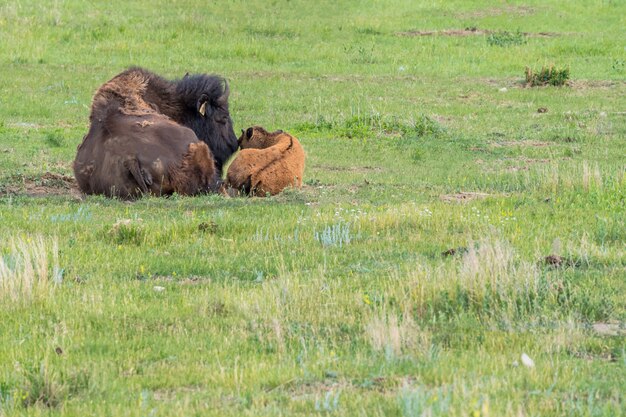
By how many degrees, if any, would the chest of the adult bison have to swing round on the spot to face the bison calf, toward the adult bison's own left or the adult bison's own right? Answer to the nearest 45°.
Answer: approximately 45° to the adult bison's own right

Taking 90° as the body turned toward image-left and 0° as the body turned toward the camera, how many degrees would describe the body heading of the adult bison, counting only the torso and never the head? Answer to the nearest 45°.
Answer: approximately 225°
